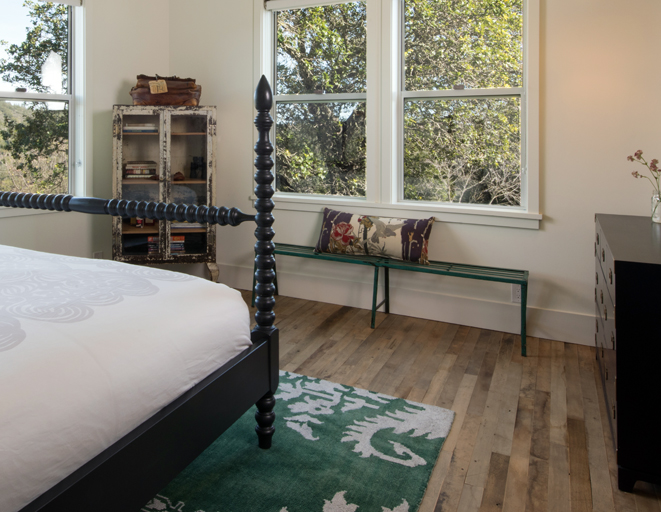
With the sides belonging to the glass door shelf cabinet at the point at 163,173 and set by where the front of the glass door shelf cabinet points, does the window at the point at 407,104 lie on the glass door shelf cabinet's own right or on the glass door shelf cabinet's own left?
on the glass door shelf cabinet's own left

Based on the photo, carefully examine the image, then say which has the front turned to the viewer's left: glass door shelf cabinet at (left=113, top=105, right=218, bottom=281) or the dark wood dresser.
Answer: the dark wood dresser

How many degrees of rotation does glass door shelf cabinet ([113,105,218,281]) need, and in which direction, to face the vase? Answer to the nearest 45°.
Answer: approximately 45° to its left

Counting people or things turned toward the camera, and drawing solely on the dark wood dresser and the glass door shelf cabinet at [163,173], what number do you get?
1

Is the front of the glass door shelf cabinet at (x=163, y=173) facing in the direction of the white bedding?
yes

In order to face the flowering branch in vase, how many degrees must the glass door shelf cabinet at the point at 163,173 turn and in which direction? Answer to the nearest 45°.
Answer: approximately 45° to its left

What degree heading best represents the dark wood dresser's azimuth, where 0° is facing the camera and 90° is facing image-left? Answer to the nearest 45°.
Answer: approximately 90°
